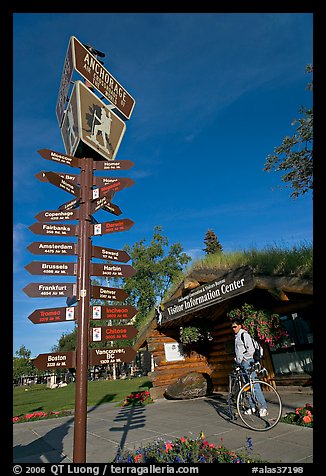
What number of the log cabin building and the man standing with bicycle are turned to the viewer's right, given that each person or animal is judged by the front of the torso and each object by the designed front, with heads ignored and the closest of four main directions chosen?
0

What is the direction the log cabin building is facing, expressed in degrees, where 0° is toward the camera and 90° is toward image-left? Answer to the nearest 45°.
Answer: approximately 45°

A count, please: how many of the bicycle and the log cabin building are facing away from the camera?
0

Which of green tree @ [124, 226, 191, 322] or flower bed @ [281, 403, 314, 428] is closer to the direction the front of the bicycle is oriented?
the flower bed

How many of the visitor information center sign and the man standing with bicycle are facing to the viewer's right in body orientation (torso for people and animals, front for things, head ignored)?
0

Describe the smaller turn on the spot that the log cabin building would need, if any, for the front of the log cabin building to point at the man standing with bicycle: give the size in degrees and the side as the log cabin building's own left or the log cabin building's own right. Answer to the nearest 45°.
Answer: approximately 45° to the log cabin building's own left

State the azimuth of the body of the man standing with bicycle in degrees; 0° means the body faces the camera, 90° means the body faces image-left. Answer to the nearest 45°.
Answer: approximately 45°

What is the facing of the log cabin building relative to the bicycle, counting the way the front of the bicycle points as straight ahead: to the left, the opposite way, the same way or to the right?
to the right

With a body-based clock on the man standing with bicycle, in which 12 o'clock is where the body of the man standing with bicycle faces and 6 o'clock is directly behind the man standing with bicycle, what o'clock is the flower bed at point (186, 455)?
The flower bed is roughly at 11 o'clock from the man standing with bicycle.

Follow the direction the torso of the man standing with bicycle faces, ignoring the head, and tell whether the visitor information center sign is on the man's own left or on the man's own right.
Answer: on the man's own right

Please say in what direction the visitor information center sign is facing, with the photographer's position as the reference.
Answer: facing the viewer and to the left of the viewer

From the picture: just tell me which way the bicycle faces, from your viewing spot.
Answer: facing the viewer and to the right of the viewer

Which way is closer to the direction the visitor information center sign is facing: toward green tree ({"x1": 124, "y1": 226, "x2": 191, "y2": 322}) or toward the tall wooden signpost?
the tall wooden signpost
